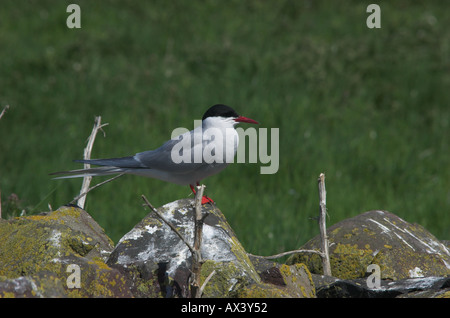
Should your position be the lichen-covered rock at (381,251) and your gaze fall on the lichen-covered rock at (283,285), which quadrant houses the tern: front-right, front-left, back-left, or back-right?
front-right

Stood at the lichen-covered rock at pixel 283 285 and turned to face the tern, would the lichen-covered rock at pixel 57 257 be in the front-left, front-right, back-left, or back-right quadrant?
front-left

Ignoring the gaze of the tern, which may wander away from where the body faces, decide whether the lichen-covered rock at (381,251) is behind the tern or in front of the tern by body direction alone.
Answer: in front

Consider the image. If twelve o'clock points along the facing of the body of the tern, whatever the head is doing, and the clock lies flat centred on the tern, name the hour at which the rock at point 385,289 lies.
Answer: The rock is roughly at 1 o'clock from the tern.

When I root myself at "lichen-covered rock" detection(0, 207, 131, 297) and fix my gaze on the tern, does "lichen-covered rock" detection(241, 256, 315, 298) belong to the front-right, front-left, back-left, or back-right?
front-right

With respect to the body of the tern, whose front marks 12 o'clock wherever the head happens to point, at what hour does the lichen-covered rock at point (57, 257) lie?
The lichen-covered rock is roughly at 5 o'clock from the tern.

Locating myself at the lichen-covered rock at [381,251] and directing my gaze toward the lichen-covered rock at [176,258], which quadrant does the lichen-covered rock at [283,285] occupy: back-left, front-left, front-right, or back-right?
front-left

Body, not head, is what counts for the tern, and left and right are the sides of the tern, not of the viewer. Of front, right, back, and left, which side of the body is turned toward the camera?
right
